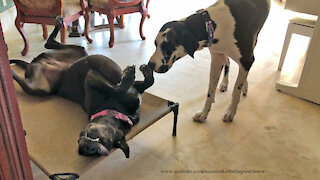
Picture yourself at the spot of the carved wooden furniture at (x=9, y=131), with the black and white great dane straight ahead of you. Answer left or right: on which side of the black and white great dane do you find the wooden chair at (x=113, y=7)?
left

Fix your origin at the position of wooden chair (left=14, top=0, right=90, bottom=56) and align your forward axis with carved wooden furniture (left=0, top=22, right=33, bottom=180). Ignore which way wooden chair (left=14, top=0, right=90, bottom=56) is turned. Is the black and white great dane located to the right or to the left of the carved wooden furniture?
left

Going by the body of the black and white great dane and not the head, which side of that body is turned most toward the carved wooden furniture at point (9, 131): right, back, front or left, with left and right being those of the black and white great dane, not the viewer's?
front

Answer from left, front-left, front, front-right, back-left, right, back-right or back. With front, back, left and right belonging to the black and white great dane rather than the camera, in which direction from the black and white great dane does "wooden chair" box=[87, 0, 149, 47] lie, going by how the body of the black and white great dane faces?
right

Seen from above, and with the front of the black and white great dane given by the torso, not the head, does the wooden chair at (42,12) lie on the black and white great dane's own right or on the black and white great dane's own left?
on the black and white great dane's own right

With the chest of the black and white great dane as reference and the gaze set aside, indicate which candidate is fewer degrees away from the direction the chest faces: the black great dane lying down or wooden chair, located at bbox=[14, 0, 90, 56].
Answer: the black great dane lying down

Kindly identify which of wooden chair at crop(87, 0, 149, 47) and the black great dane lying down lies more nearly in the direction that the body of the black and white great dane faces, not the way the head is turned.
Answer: the black great dane lying down

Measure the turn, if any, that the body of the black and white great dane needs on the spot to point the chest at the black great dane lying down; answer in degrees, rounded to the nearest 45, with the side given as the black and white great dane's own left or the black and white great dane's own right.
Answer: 0° — it already faces it

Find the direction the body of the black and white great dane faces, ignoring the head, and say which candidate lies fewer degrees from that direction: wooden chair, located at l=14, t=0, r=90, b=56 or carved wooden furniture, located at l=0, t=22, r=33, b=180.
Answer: the carved wooden furniture

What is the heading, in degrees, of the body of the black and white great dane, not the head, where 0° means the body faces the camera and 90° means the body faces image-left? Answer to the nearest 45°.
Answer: approximately 45°
